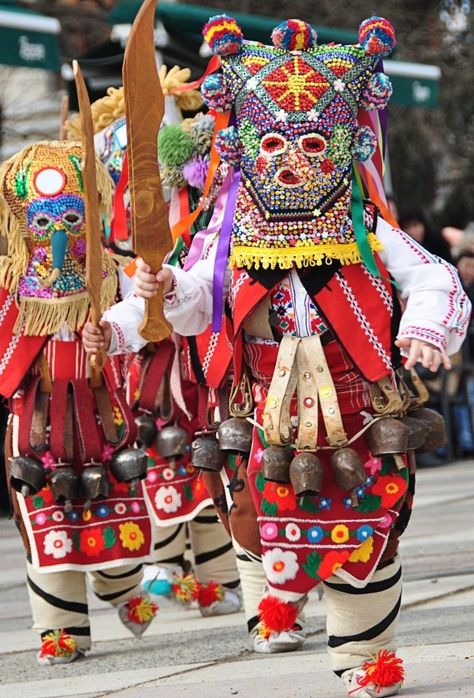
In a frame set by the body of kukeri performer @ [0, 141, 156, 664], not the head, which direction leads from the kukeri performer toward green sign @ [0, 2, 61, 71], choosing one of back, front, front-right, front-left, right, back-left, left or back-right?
back

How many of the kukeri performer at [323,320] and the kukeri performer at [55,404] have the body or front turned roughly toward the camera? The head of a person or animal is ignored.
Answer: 2

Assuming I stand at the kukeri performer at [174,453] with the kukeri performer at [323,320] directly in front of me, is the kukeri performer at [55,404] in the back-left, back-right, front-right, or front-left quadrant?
front-right

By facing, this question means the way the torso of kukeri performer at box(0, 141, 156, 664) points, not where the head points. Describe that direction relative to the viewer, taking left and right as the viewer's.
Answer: facing the viewer

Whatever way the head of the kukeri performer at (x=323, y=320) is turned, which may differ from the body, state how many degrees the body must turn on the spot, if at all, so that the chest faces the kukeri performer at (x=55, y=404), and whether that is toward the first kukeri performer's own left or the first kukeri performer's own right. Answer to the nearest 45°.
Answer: approximately 135° to the first kukeri performer's own right

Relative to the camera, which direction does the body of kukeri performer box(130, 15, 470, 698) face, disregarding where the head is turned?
toward the camera

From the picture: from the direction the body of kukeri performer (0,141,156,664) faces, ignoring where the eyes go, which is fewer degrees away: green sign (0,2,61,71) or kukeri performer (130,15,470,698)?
the kukeri performer

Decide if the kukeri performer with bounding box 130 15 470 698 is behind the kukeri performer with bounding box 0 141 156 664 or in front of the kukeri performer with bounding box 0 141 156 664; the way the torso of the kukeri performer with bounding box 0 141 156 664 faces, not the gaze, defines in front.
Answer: in front

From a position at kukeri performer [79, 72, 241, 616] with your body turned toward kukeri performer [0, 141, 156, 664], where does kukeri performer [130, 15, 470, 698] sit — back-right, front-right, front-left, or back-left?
front-left

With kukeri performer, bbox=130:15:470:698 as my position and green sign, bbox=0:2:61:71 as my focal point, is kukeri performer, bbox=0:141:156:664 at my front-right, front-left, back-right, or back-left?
front-left

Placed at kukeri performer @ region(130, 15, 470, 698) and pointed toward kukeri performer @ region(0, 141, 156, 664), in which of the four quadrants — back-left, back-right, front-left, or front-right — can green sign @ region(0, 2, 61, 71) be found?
front-right

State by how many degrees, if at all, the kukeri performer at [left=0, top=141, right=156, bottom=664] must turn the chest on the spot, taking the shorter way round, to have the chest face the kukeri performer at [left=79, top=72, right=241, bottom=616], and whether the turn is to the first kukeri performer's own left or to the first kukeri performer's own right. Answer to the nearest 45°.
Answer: approximately 135° to the first kukeri performer's own left
